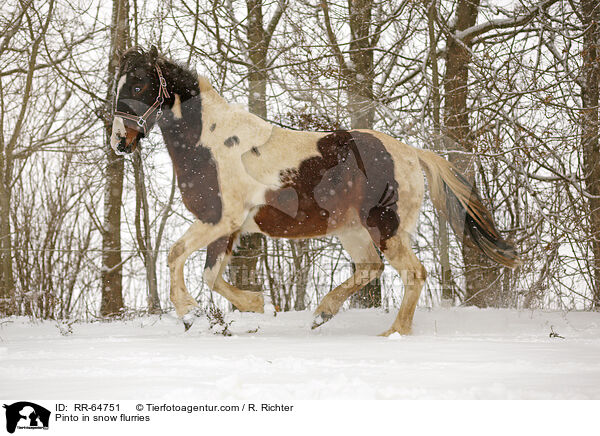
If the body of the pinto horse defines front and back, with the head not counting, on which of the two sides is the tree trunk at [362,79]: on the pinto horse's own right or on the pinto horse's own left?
on the pinto horse's own right

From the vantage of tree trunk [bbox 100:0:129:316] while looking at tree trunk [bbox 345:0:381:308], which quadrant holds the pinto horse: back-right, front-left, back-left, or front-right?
front-right

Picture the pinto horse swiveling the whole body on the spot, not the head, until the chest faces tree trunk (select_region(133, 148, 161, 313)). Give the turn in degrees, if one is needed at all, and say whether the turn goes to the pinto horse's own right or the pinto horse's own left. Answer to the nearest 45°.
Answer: approximately 45° to the pinto horse's own right

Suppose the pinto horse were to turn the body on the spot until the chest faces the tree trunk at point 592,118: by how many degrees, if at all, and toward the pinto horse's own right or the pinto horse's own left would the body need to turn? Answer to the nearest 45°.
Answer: approximately 135° to the pinto horse's own right

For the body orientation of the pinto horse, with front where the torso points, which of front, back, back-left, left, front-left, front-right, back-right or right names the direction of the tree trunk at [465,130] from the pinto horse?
back-right

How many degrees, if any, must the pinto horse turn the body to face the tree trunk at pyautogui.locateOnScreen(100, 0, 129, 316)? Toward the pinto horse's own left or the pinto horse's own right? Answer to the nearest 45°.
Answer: approximately 45° to the pinto horse's own right

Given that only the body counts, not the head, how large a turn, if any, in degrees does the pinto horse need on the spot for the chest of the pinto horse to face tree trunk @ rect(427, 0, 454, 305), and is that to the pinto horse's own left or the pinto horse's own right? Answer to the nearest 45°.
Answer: approximately 135° to the pinto horse's own right

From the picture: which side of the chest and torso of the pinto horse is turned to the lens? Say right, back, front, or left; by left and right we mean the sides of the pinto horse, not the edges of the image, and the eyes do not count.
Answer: left
